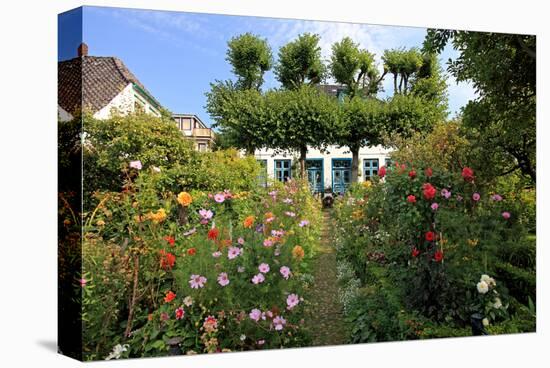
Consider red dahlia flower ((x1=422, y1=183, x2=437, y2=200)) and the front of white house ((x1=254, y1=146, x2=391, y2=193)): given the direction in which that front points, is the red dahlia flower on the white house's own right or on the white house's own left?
on the white house's own left

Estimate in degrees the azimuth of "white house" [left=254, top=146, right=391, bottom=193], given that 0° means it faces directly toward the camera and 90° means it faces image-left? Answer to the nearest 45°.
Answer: approximately 0°

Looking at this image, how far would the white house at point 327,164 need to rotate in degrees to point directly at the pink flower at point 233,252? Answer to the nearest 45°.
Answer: approximately 45° to its right

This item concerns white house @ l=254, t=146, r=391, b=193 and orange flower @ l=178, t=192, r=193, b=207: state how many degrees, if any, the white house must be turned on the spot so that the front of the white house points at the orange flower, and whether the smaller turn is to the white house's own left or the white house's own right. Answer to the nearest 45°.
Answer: approximately 45° to the white house's own right

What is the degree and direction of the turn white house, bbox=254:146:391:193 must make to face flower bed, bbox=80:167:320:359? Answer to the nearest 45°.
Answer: approximately 45° to its right
